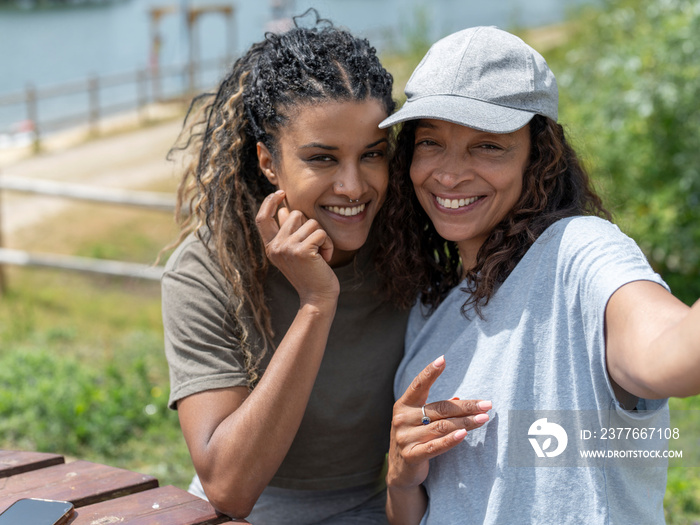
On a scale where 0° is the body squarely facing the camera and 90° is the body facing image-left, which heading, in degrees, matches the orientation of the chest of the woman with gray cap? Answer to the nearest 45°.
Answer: approximately 45°

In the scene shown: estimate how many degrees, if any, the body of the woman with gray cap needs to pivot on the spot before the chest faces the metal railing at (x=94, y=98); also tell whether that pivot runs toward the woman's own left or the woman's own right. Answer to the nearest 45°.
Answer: approximately 90° to the woman's own right

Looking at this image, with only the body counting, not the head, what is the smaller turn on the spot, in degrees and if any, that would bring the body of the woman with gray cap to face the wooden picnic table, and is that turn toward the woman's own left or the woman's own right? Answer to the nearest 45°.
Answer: approximately 45° to the woman's own right

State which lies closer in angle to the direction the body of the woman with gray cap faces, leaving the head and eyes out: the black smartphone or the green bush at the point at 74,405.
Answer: the black smartphone

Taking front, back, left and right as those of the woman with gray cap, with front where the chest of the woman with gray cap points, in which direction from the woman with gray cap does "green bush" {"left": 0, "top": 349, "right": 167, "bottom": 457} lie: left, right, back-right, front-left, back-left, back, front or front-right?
right

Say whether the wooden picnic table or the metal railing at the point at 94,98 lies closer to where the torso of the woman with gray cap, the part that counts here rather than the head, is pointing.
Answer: the wooden picnic table

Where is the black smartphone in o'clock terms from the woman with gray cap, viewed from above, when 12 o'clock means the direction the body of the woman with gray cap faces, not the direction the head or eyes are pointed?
The black smartphone is roughly at 1 o'clock from the woman with gray cap.
